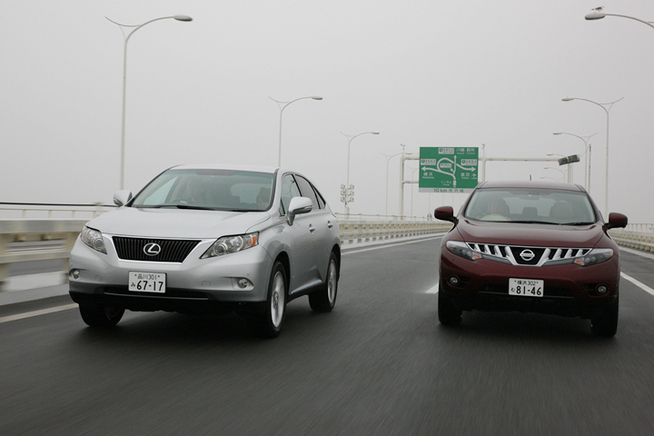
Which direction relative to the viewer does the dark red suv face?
toward the camera

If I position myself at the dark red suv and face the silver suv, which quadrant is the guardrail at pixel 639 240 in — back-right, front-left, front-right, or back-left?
back-right

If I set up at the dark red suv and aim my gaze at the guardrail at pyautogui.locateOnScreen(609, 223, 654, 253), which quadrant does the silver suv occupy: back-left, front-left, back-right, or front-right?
back-left

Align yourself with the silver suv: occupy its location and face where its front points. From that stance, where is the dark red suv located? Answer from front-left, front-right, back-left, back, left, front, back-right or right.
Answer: back-left

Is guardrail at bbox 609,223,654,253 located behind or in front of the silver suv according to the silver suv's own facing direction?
behind

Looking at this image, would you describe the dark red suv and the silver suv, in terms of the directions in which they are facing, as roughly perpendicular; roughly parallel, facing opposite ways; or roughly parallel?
roughly parallel

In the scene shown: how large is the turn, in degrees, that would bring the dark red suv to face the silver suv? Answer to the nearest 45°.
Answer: approximately 45° to its right

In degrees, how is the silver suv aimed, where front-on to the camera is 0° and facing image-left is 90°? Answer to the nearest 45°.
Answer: approximately 45°

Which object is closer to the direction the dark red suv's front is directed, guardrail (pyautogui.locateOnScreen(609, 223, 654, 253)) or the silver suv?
the silver suv

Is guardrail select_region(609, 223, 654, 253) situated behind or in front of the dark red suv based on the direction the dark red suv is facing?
behind
